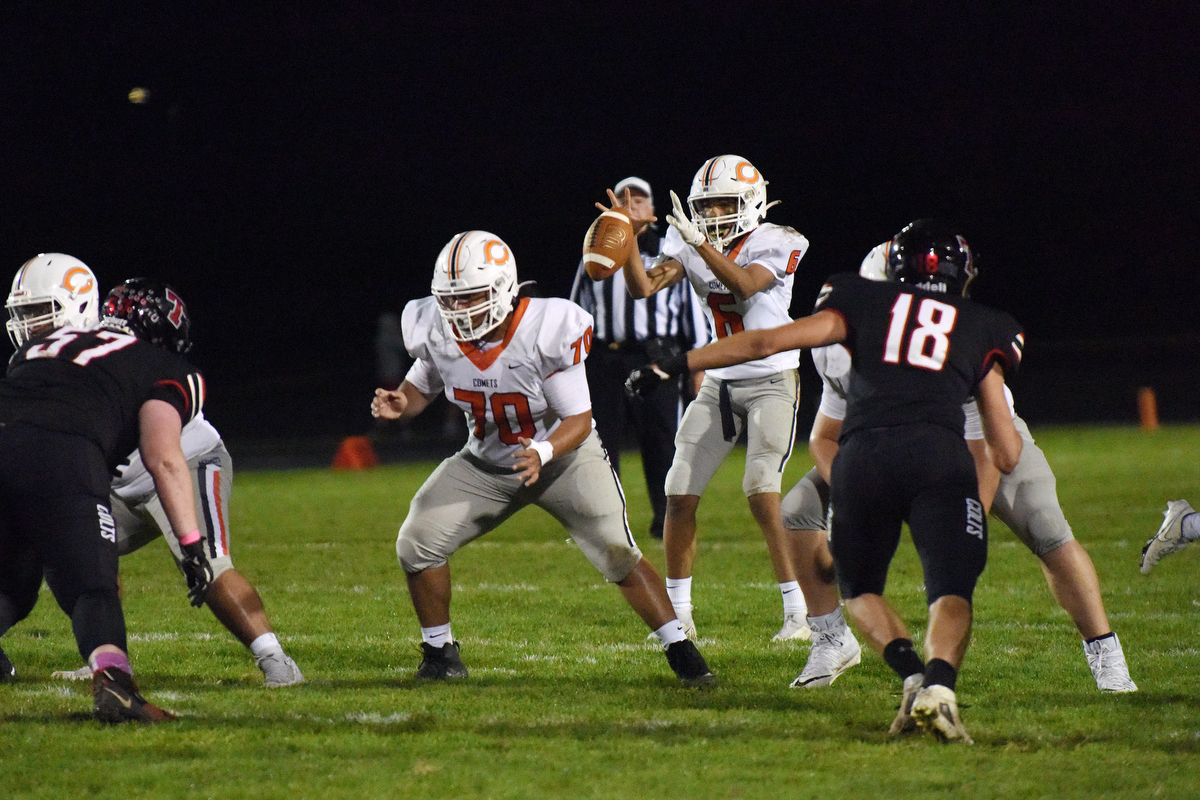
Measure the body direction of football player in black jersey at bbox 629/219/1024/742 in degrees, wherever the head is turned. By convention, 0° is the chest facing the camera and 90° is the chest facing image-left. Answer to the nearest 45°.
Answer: approximately 180°

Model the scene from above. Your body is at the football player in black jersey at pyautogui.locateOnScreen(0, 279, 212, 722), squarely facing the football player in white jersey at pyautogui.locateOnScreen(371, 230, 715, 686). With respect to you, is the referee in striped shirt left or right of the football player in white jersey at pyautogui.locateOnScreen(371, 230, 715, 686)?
left

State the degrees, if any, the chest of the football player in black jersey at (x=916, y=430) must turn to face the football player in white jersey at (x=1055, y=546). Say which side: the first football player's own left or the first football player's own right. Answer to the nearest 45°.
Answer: approximately 45° to the first football player's own right

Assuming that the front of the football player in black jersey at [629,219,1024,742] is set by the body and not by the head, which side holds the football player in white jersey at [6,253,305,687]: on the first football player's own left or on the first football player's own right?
on the first football player's own left

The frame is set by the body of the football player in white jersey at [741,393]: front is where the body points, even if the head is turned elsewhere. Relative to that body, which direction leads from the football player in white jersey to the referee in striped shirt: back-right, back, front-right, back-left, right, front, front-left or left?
back-right

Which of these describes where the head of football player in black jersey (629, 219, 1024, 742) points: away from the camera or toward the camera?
away from the camera

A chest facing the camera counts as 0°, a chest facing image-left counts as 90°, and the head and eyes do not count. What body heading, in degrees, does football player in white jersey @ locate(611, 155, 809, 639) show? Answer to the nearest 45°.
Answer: approximately 45°

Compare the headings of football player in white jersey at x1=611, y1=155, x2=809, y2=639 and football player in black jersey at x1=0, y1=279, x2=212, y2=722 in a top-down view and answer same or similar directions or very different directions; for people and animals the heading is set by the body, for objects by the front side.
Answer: very different directions

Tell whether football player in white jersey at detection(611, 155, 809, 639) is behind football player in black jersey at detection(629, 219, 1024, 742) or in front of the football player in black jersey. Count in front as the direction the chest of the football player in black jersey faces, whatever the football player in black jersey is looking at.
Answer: in front

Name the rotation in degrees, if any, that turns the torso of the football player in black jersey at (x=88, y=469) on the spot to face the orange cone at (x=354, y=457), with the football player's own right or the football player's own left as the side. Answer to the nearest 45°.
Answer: approximately 45° to the football player's own left

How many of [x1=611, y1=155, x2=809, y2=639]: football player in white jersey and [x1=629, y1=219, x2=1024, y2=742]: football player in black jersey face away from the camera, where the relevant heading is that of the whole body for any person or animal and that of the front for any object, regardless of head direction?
1
